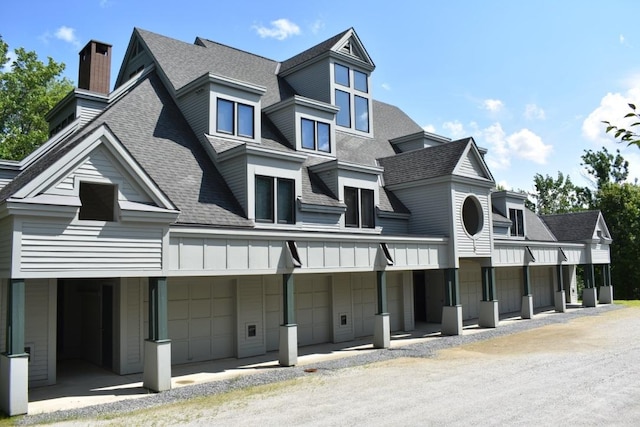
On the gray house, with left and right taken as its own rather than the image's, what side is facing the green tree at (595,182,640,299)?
left

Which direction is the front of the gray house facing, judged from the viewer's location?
facing the viewer and to the right of the viewer

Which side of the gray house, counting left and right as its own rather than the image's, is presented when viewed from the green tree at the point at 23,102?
back
